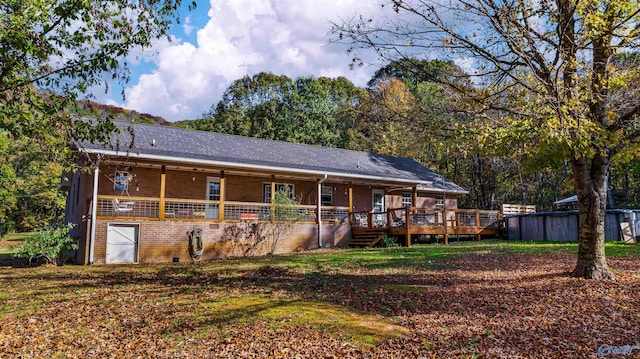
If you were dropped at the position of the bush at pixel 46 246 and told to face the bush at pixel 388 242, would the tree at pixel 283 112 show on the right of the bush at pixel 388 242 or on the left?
left

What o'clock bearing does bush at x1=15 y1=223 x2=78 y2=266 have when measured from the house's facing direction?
The bush is roughly at 3 o'clock from the house.

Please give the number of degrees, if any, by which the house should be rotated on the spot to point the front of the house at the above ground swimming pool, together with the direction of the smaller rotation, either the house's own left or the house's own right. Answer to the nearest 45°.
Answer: approximately 45° to the house's own left

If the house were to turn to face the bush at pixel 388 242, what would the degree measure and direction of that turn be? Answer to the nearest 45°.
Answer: approximately 45° to its left

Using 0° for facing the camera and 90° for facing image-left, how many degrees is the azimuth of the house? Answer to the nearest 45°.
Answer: approximately 315°

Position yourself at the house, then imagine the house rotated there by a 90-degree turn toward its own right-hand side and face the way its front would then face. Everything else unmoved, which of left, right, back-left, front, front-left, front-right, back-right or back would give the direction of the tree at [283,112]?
back-right
